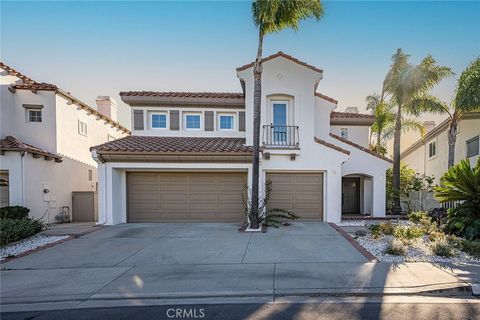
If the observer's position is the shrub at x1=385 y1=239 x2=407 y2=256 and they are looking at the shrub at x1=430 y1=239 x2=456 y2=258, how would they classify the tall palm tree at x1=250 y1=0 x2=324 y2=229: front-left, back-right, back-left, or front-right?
back-left

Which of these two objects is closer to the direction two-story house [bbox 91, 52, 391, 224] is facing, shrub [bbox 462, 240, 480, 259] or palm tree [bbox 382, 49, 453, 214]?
the shrub

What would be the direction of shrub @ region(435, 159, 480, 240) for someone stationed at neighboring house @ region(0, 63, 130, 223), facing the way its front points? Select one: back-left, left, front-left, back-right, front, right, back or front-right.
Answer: front-left

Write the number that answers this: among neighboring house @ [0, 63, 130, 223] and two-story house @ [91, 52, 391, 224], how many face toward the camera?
2

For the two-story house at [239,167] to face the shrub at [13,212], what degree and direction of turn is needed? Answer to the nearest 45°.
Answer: approximately 90° to its right

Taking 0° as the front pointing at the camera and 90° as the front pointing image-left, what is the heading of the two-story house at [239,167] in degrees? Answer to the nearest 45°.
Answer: approximately 0°

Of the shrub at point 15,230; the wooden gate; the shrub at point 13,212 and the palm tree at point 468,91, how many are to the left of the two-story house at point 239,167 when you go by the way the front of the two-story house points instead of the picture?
1

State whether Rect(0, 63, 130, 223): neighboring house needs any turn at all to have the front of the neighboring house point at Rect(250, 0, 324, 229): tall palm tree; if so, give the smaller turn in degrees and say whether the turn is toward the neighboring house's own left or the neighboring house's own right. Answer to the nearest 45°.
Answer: approximately 45° to the neighboring house's own left

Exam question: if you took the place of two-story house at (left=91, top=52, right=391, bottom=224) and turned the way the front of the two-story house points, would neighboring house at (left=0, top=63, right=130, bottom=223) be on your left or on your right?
on your right
